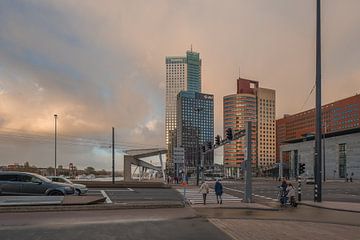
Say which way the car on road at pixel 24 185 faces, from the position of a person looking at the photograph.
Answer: facing to the right of the viewer

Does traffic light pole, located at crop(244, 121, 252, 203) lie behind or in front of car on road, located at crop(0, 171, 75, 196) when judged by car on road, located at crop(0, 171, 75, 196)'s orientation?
in front

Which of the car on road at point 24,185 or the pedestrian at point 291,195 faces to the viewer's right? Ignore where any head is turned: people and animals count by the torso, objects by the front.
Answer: the car on road

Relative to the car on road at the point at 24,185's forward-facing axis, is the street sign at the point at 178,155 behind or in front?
in front
